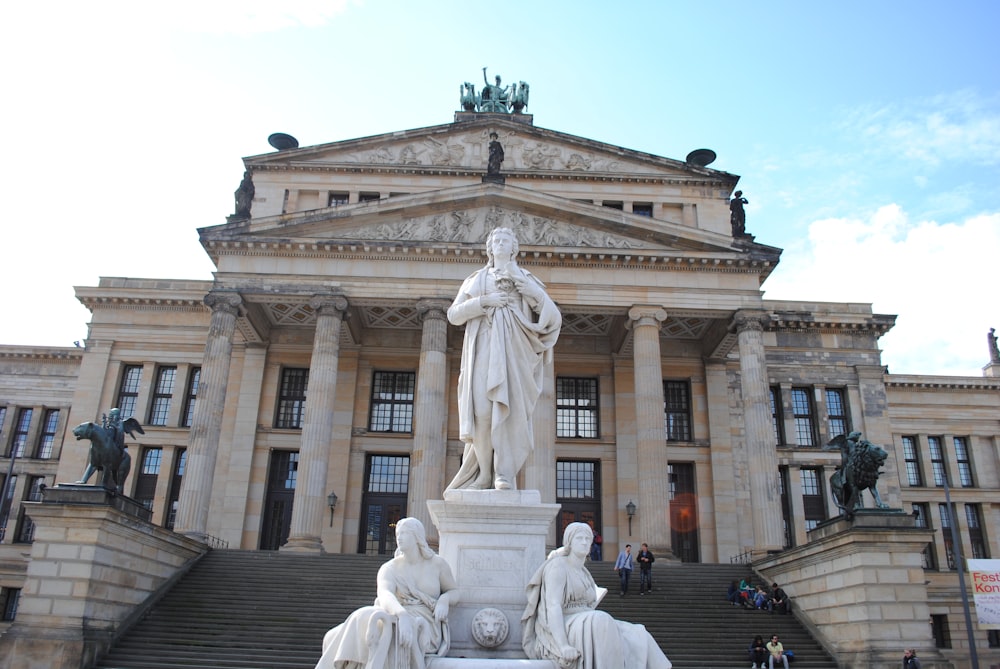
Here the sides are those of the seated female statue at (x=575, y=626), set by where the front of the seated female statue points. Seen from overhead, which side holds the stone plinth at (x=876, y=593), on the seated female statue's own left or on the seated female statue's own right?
on the seated female statue's own left

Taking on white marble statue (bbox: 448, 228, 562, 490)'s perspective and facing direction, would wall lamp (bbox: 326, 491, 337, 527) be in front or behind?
behind

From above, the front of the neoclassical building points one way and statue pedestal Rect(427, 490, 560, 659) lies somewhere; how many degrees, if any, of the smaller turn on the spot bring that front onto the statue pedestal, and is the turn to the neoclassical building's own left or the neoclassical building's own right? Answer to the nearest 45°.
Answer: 0° — it already faces it

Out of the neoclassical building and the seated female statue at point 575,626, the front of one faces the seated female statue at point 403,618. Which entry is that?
the neoclassical building

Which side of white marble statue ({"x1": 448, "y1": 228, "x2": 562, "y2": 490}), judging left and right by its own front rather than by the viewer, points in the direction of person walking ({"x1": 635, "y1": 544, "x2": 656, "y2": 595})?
back

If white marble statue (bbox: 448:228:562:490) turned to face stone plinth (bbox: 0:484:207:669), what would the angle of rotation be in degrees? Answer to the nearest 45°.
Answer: approximately 135° to its right

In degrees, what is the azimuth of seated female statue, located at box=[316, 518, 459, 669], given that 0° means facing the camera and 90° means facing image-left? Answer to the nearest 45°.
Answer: approximately 45°

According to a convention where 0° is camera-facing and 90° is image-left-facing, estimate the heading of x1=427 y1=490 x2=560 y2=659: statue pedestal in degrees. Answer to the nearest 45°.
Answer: approximately 0°

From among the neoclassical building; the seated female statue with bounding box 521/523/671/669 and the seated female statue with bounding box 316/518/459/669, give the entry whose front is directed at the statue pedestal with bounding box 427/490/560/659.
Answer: the neoclassical building

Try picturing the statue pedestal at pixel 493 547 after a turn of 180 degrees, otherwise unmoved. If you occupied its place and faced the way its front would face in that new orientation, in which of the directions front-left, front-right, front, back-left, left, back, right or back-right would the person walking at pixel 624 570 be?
front

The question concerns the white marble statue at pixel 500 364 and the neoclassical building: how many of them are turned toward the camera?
2

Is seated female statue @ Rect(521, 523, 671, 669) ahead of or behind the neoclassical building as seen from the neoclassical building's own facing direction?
ahead
